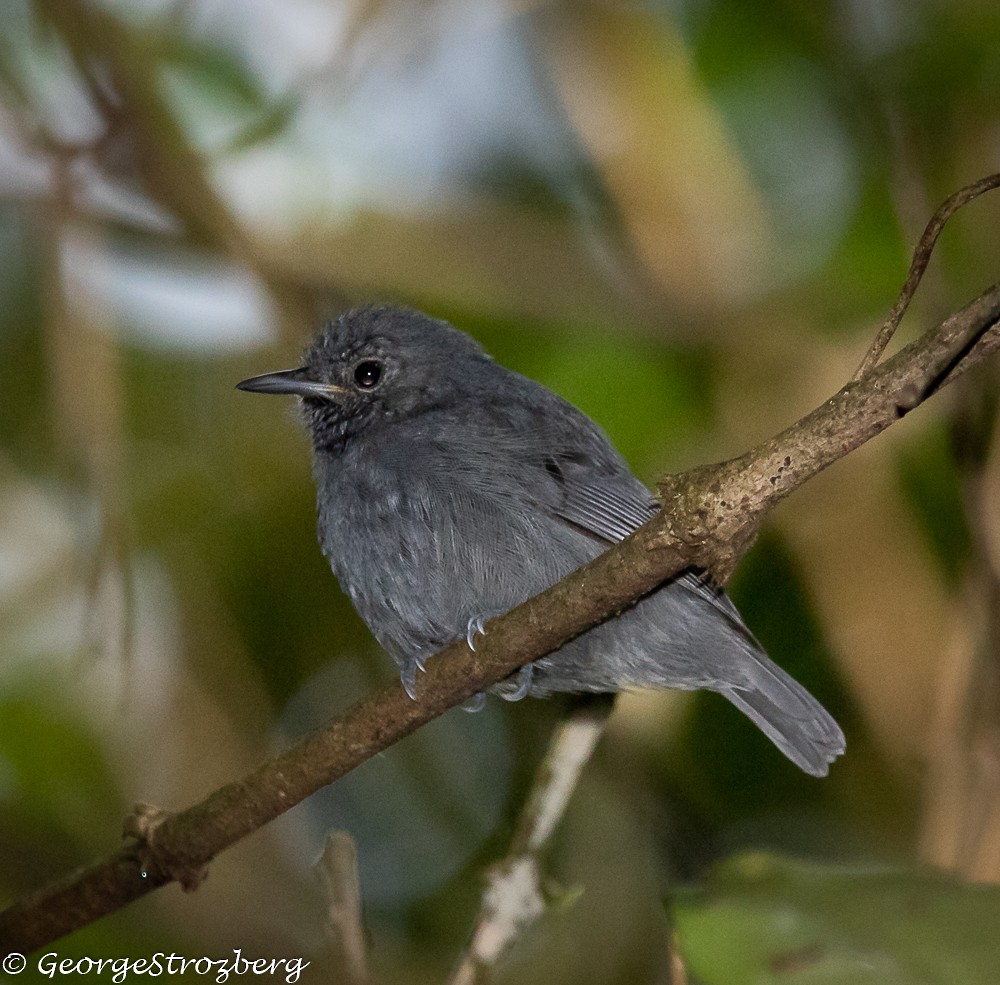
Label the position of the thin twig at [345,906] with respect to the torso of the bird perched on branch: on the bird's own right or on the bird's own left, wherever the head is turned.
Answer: on the bird's own right

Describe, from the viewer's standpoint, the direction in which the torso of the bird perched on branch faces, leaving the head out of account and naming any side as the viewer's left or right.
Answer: facing to the left of the viewer

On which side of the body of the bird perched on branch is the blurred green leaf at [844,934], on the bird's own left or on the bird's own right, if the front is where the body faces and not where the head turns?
on the bird's own left

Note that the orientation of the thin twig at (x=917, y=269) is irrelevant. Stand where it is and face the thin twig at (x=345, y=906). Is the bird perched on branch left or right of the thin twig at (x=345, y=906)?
left
